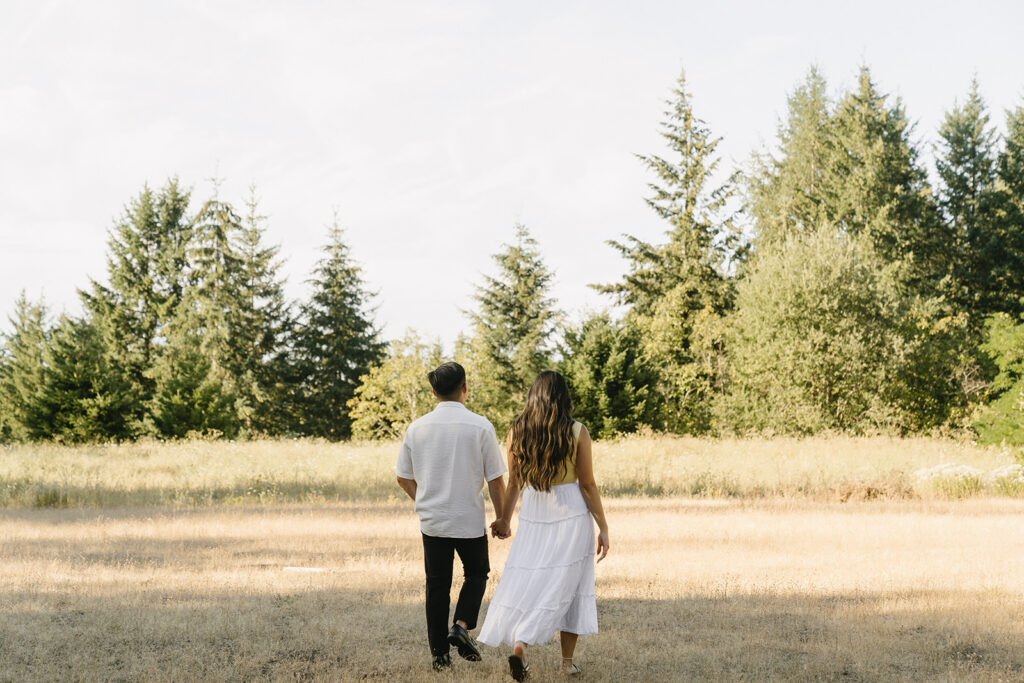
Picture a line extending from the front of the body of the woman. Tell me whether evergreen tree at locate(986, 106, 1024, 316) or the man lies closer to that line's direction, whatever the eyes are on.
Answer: the evergreen tree

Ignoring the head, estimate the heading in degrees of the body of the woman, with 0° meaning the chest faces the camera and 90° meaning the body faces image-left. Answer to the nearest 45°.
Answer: approximately 180°

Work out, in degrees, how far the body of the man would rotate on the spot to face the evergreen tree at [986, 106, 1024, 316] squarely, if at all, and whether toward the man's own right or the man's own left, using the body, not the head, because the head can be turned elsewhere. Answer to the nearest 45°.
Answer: approximately 45° to the man's own right

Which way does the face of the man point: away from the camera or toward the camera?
away from the camera

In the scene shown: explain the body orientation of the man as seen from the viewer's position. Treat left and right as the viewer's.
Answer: facing away from the viewer

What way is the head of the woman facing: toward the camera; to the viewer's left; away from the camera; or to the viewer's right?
away from the camera

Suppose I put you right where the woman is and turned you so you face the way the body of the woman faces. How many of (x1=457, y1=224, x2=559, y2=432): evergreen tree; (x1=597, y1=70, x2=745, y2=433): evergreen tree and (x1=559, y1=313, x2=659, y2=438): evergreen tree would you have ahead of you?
3

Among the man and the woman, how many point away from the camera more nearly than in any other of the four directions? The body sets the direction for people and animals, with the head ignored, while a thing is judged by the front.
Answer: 2

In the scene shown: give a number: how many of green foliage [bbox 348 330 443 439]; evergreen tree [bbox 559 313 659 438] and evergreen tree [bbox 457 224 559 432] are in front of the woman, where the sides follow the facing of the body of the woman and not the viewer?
3
